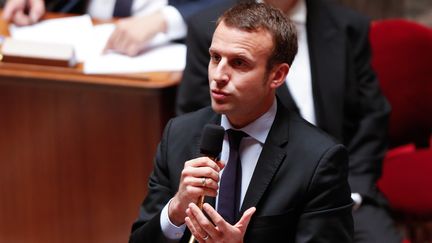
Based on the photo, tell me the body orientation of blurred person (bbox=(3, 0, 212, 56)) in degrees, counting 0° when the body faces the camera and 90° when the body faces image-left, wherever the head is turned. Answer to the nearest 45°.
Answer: approximately 45°

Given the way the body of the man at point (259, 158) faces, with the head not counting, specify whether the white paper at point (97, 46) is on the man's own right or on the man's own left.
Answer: on the man's own right

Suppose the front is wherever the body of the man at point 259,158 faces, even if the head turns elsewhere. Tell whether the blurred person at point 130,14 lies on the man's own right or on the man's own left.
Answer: on the man's own right

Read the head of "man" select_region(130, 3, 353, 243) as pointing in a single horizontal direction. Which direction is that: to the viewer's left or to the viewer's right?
to the viewer's left

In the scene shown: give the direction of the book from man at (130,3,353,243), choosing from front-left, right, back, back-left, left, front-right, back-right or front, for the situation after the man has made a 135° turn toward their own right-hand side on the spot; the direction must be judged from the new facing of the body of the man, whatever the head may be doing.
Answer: front-left

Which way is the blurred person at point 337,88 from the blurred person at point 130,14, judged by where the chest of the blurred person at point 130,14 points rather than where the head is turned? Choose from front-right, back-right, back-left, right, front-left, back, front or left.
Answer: left

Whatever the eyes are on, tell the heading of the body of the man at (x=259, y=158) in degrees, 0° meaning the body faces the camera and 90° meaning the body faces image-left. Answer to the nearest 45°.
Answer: approximately 45°
